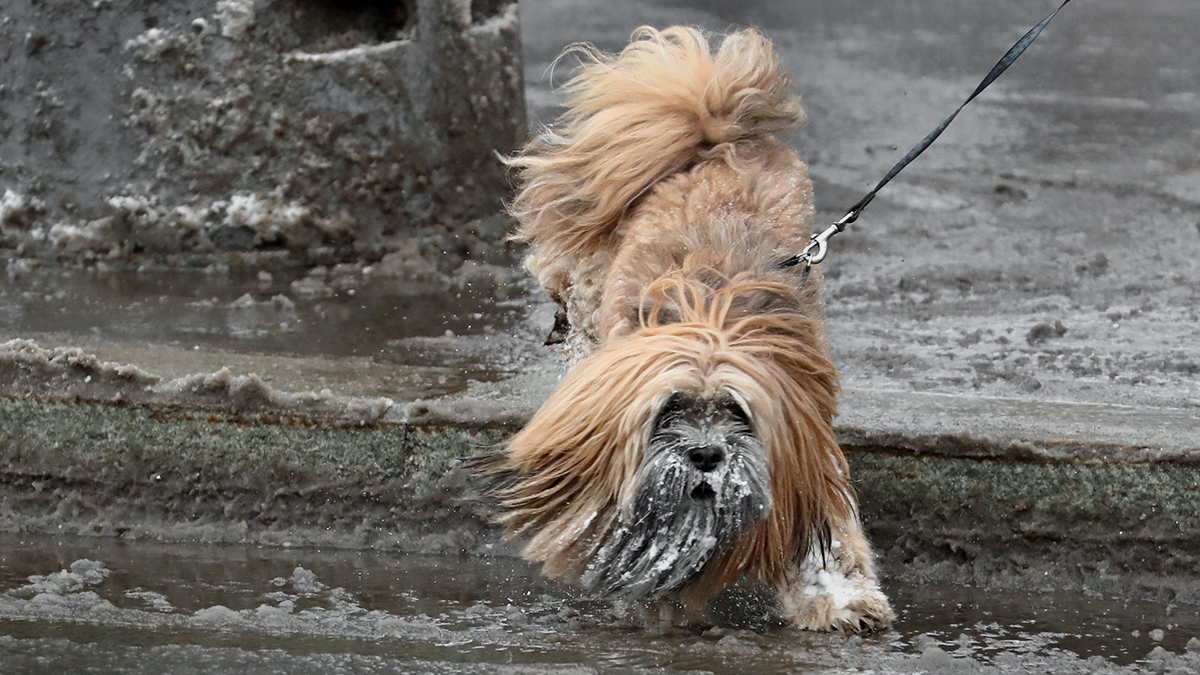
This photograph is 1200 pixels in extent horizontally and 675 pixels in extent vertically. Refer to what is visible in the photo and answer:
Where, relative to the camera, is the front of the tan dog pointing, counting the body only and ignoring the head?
toward the camera
